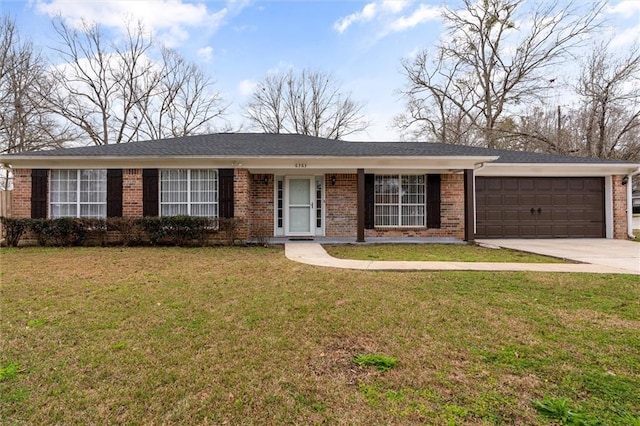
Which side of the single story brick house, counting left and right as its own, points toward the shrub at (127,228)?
right

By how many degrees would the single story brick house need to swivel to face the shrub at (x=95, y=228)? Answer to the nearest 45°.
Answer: approximately 90° to its right

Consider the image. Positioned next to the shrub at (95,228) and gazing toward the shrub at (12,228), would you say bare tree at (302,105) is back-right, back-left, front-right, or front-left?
back-right

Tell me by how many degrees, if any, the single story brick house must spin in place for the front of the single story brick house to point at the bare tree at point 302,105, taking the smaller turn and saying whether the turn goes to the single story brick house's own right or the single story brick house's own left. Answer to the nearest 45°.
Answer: approximately 180°

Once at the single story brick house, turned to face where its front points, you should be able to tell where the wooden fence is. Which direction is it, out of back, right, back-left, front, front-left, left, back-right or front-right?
right

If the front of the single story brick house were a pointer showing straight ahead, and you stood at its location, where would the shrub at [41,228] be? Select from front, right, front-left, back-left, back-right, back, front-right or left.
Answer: right

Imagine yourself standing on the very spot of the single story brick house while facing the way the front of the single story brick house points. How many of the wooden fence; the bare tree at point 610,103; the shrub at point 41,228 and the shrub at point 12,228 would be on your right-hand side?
3

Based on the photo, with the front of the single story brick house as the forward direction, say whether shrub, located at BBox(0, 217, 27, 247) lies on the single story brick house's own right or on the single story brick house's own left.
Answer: on the single story brick house's own right

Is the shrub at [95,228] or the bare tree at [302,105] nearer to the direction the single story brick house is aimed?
the shrub

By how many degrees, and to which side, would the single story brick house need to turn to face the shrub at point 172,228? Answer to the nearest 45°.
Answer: approximately 90° to its right

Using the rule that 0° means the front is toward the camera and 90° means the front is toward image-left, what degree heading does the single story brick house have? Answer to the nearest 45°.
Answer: approximately 0°

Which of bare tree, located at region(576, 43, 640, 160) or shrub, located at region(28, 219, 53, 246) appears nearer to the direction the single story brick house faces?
the shrub
